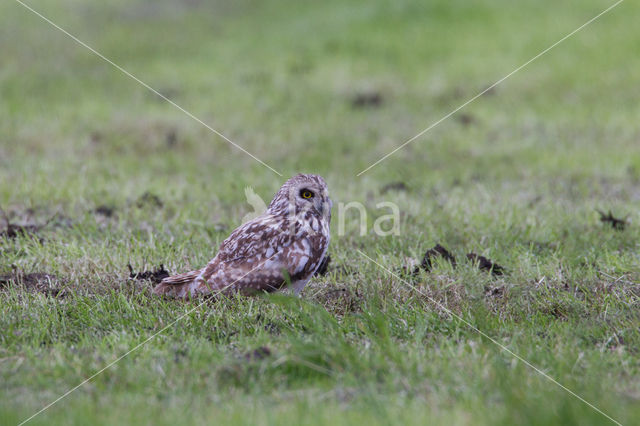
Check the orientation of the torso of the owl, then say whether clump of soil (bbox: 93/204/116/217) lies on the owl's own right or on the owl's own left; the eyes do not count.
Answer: on the owl's own left

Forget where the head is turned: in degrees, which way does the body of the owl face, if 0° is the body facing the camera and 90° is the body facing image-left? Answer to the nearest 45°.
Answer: approximately 270°

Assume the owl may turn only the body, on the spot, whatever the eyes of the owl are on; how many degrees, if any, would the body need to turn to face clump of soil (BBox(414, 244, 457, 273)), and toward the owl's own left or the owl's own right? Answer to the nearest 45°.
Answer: approximately 45° to the owl's own left

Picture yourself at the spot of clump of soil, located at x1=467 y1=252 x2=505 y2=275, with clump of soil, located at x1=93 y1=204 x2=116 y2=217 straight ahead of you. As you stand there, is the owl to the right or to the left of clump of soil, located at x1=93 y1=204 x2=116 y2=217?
left

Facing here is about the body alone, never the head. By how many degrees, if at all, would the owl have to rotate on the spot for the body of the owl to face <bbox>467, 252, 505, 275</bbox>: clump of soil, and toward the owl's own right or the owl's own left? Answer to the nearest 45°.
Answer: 0° — it already faces it

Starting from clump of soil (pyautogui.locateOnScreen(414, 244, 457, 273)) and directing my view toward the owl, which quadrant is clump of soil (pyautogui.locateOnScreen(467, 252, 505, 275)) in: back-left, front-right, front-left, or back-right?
back-left
